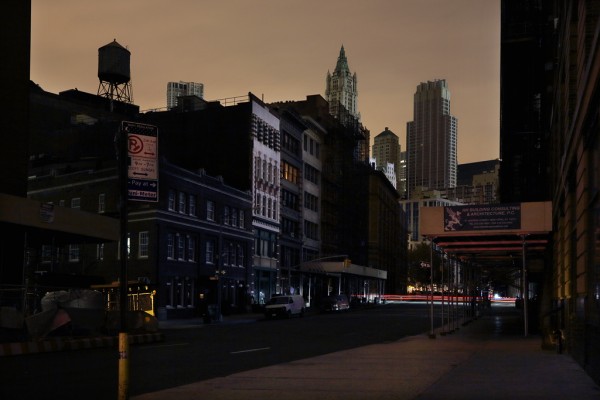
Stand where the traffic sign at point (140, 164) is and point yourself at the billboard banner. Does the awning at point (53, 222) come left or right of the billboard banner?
left

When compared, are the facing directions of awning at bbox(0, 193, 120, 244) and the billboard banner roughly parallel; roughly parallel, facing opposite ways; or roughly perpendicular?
roughly perpendicular

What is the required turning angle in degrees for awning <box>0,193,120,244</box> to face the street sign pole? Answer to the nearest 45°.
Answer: approximately 45° to its right

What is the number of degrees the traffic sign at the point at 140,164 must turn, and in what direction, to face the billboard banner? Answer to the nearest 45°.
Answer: approximately 135° to its left

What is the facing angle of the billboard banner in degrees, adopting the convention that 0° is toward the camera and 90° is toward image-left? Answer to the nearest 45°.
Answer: approximately 0°

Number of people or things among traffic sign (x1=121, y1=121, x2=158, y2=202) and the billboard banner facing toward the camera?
2

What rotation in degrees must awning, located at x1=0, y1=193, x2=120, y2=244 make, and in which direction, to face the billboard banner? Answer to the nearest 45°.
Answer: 0° — it already faces it

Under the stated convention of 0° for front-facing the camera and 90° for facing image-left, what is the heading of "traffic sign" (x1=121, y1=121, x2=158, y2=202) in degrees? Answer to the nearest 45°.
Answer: approximately 0°

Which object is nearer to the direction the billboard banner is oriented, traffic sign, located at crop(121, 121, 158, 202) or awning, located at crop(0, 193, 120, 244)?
the traffic sign

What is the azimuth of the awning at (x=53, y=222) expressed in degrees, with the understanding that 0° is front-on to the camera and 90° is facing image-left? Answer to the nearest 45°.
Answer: approximately 315°
